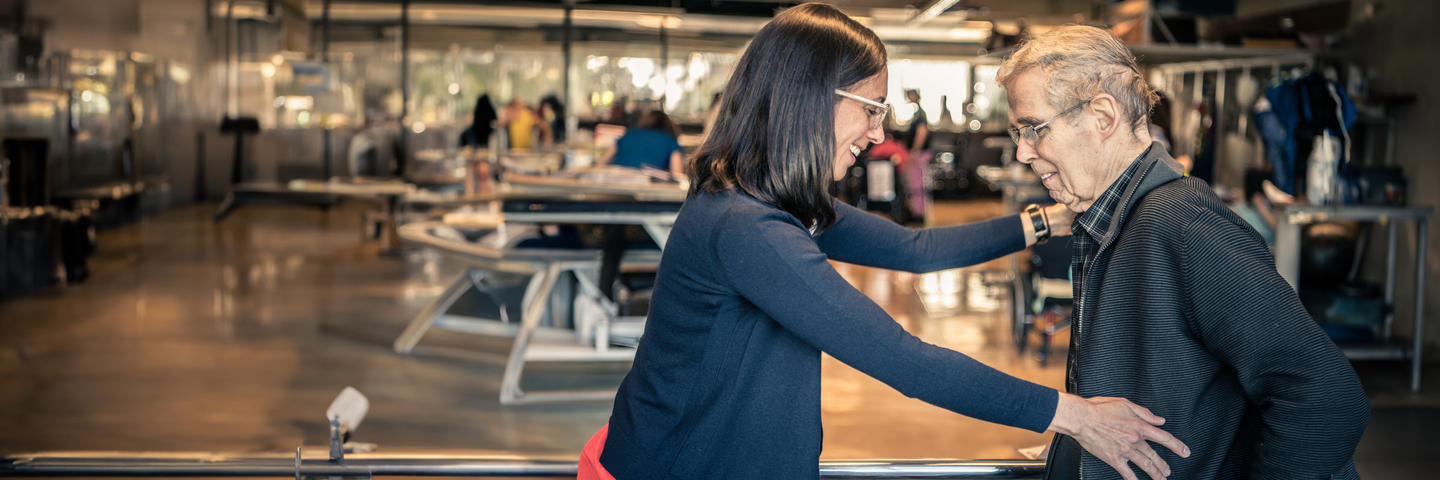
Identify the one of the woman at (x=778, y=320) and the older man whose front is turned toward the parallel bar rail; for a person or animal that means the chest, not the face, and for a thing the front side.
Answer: the older man

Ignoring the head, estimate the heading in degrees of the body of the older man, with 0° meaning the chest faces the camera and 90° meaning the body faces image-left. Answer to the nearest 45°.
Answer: approximately 90°

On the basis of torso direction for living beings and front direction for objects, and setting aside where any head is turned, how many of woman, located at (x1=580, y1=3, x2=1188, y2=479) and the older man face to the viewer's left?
1

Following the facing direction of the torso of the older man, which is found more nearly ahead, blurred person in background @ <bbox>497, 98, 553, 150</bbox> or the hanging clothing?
the blurred person in background

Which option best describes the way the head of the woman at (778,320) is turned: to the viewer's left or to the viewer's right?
to the viewer's right

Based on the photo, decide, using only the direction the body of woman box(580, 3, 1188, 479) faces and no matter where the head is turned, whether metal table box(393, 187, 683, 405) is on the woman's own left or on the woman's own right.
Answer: on the woman's own left

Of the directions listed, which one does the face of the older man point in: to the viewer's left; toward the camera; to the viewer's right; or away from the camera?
to the viewer's left

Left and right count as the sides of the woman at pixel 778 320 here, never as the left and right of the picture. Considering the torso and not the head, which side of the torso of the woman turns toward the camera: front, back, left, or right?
right

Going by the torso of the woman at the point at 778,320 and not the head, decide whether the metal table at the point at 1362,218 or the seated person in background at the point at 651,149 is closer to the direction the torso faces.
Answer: the metal table

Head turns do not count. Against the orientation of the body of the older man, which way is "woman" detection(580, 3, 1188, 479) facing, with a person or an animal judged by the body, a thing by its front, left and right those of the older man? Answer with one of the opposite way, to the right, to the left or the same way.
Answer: the opposite way
